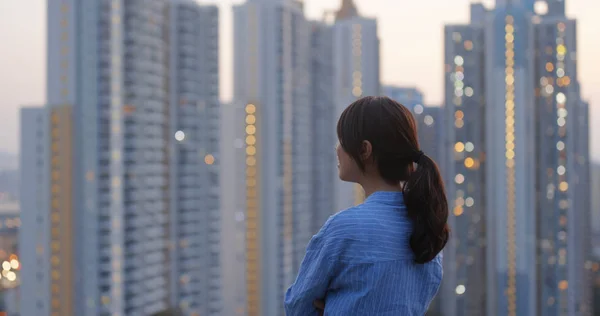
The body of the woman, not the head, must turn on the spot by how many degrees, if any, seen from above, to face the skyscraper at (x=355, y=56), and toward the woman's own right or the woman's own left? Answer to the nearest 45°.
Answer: approximately 45° to the woman's own right

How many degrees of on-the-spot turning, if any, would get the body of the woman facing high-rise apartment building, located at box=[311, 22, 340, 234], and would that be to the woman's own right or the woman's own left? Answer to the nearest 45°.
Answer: approximately 45° to the woman's own right

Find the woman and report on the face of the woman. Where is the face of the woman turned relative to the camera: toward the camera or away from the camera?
away from the camera

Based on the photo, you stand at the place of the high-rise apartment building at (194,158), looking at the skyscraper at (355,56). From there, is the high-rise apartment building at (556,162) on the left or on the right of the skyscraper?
right

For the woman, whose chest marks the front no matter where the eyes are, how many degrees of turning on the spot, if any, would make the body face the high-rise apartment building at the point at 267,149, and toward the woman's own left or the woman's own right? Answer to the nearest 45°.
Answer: approximately 45° to the woman's own right

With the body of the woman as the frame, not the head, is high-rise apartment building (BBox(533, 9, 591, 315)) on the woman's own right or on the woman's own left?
on the woman's own right

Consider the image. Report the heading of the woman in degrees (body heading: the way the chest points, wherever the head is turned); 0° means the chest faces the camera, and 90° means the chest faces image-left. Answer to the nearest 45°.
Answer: approximately 135°

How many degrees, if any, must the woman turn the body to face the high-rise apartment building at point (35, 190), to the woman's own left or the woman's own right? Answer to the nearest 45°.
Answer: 0° — they already face it
